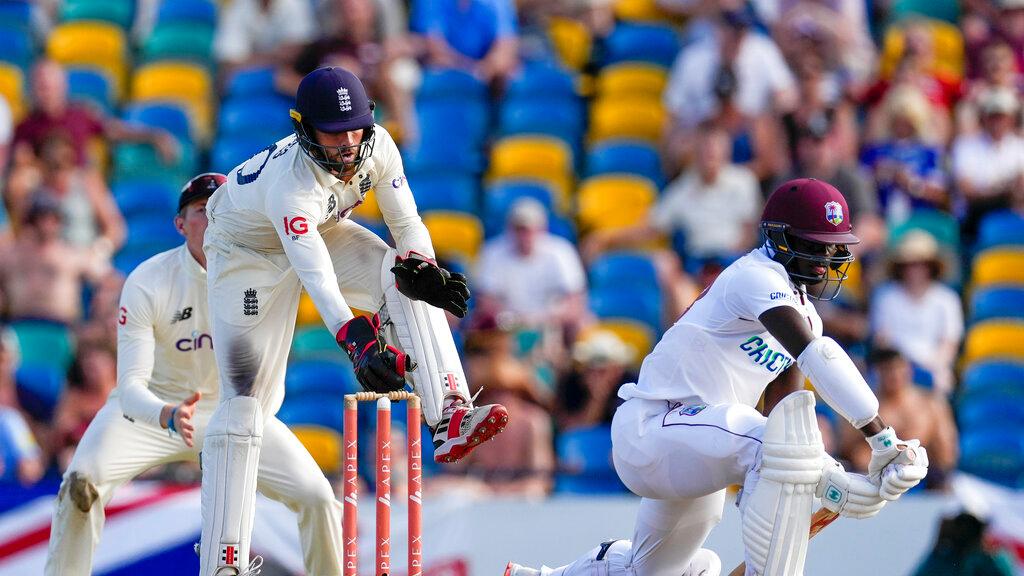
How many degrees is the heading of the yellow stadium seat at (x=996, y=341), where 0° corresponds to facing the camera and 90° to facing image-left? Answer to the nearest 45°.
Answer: approximately 0°

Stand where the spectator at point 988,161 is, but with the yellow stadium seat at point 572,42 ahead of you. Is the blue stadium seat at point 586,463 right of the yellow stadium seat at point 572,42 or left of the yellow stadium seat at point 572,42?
left

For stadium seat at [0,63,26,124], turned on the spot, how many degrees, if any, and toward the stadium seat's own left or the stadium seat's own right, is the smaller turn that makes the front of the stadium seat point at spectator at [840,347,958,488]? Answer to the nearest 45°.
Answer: approximately 45° to the stadium seat's own left

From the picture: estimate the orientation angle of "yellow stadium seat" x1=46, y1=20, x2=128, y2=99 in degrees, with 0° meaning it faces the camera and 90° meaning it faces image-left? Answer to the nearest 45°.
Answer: approximately 0°

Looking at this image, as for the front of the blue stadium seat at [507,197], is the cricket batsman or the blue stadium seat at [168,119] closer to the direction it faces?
the cricket batsman
